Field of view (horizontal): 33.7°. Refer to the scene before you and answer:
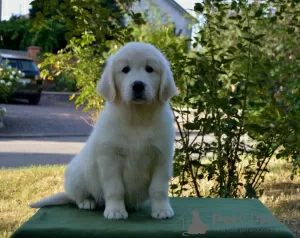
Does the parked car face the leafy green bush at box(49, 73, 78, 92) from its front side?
no

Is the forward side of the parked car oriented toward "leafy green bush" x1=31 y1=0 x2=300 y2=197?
no
